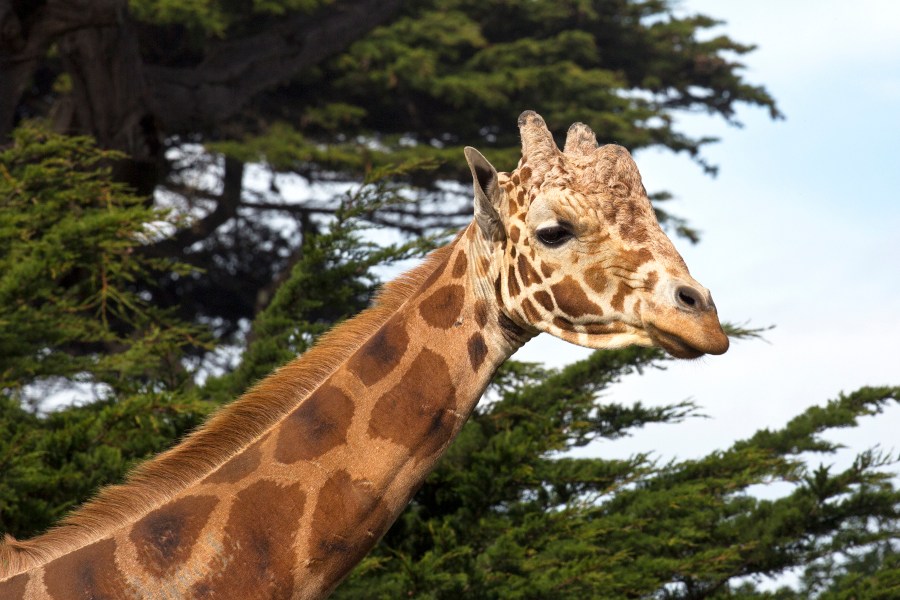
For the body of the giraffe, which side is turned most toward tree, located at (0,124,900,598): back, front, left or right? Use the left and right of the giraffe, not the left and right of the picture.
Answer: left

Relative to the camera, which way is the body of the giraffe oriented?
to the viewer's right

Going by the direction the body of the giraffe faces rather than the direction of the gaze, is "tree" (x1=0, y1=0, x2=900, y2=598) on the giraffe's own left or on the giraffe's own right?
on the giraffe's own left
